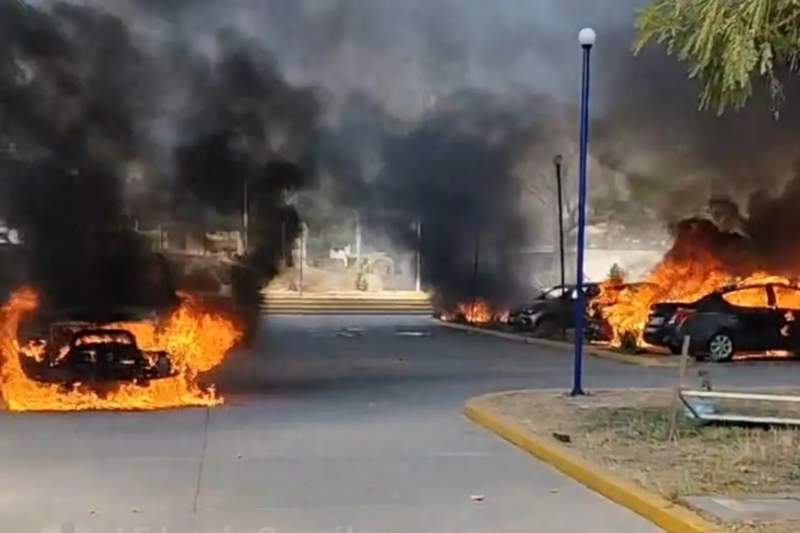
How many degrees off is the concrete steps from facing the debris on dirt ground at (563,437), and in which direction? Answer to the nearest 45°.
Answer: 0° — it already faces it

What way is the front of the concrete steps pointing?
toward the camera

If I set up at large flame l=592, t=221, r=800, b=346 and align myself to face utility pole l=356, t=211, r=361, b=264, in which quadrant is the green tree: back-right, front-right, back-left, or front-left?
back-left

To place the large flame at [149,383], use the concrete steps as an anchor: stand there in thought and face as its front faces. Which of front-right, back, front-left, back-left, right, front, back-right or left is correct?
front

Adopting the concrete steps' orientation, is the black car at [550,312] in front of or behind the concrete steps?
in front

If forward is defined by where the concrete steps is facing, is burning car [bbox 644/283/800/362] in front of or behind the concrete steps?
in front

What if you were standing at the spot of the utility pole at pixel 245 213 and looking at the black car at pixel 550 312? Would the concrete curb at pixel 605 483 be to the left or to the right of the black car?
right

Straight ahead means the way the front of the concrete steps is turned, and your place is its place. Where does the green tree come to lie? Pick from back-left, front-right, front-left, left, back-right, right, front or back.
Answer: front

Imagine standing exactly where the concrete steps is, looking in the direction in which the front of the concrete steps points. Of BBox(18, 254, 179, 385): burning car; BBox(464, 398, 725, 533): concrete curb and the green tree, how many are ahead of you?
3
